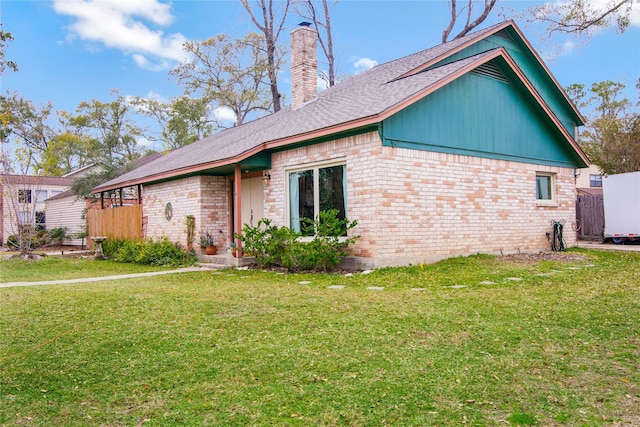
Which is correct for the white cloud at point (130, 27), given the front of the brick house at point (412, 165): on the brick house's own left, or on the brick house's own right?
on the brick house's own right

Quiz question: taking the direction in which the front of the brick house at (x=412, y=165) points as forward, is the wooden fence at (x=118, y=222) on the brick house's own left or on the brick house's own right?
on the brick house's own right

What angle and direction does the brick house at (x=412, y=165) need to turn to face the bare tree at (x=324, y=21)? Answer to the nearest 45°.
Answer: approximately 135° to its right

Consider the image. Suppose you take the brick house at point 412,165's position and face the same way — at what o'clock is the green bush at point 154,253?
The green bush is roughly at 2 o'clock from the brick house.

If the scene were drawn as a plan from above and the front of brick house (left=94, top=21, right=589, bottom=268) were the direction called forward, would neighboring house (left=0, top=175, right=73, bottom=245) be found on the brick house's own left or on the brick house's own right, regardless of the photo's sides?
on the brick house's own right

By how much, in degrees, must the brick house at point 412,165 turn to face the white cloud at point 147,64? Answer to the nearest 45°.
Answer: approximately 90° to its right

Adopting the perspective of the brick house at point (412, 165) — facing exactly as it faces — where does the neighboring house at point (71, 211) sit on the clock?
The neighboring house is roughly at 3 o'clock from the brick house.

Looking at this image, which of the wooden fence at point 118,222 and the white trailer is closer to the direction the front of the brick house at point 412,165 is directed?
the wooden fence

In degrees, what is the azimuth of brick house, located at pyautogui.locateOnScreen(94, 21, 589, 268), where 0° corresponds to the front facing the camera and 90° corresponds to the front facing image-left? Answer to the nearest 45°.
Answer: approximately 45°
